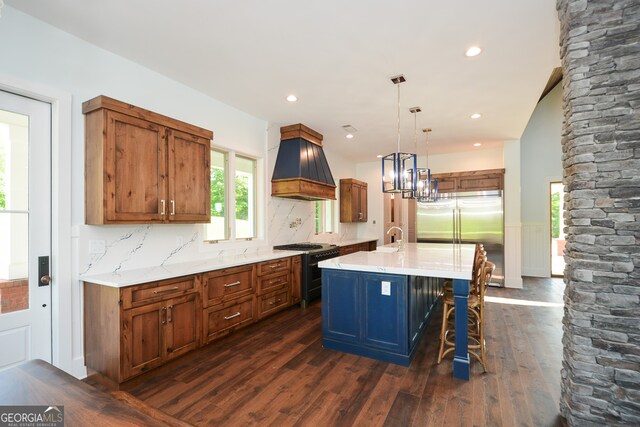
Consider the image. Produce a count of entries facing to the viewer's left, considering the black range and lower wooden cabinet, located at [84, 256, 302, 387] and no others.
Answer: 0

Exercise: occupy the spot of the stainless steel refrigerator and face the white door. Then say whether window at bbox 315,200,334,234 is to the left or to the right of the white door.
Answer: right

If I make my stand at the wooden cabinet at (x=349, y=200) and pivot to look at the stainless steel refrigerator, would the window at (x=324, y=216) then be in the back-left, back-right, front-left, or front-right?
back-right

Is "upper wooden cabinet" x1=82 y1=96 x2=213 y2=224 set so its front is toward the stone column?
yes

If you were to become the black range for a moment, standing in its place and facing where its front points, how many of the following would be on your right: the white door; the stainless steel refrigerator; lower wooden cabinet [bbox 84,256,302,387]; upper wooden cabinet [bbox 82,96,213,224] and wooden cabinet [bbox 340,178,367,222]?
3

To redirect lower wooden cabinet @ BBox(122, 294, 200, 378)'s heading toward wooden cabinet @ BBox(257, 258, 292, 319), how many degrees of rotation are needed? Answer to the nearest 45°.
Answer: approximately 90° to its left

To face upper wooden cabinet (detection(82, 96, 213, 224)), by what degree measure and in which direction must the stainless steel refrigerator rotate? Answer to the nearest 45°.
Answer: approximately 45° to its right

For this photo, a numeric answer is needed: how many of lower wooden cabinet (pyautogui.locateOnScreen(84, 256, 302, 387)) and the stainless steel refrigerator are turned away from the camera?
0

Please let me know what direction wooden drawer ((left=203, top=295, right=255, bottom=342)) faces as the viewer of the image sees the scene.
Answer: facing the viewer and to the right of the viewer

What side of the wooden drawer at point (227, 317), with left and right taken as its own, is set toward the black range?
left

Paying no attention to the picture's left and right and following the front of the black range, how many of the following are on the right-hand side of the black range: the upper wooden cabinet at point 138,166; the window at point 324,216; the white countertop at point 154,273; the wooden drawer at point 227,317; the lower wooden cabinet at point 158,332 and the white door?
5

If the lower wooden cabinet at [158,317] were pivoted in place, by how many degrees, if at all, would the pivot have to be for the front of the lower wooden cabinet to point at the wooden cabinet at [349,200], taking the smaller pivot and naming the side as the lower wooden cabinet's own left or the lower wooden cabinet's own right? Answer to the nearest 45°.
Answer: approximately 90° to the lower wooden cabinet's own left

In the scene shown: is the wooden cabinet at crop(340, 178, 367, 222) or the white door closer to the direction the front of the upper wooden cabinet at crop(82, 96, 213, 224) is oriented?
the wooden cabinet
